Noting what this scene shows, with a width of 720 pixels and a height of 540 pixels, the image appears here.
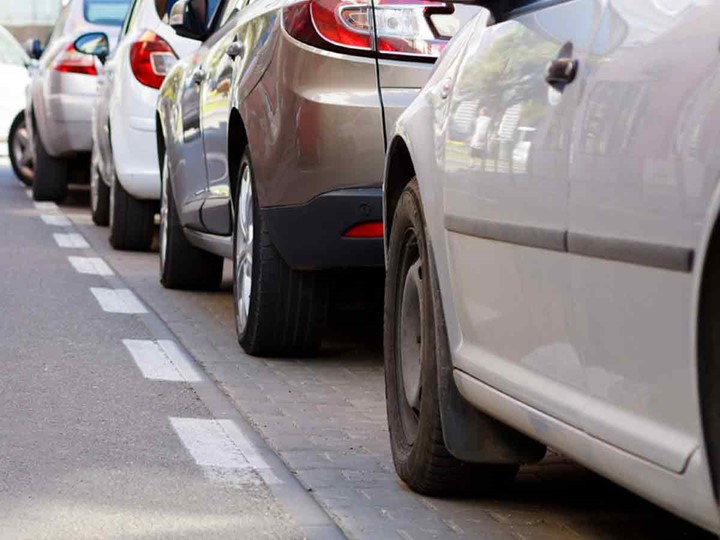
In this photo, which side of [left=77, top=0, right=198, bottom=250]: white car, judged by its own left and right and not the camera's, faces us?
back

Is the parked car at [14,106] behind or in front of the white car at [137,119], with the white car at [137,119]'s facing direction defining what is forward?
in front

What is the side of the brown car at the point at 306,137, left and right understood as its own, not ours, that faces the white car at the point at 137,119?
front

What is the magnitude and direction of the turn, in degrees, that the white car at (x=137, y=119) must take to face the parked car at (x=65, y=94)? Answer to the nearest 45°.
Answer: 0° — it already faces it

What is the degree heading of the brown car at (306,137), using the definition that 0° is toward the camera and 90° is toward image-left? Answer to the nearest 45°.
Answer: approximately 180°

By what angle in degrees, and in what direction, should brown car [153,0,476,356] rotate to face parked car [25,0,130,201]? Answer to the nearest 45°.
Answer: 0° — it already faces it

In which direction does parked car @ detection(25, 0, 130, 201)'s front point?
away from the camera

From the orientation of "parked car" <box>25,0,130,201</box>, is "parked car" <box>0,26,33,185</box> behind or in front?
in front

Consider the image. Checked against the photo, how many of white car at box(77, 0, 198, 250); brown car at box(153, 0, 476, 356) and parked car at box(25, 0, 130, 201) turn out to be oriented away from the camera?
3

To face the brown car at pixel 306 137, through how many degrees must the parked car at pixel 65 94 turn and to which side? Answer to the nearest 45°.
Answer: approximately 180°

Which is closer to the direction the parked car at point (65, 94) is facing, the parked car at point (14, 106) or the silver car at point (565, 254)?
the parked car

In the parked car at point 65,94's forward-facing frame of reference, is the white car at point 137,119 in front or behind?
behind

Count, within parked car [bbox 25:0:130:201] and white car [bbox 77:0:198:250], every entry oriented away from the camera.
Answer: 2

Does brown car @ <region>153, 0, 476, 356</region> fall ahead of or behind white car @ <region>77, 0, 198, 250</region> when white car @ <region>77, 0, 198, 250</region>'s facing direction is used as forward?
behind

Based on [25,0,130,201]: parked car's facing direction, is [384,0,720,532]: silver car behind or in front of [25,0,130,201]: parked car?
behind

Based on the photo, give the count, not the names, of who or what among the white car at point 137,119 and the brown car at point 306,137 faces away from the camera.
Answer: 2
